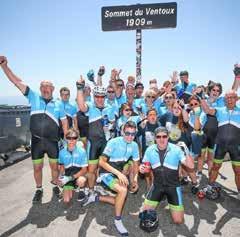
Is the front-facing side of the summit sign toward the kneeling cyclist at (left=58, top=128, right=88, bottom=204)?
yes

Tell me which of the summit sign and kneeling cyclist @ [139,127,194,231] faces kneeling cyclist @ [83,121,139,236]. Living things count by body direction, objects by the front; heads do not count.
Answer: the summit sign

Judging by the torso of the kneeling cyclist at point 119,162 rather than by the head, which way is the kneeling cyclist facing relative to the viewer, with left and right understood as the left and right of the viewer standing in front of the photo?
facing the viewer and to the right of the viewer

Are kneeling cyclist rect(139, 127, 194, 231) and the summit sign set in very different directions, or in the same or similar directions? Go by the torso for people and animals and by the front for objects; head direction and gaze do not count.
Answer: same or similar directions

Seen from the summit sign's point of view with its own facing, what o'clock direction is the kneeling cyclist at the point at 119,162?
The kneeling cyclist is roughly at 12 o'clock from the summit sign.

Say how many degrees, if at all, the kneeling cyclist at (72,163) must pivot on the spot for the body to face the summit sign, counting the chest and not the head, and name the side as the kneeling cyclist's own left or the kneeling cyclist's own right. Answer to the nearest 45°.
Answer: approximately 135° to the kneeling cyclist's own left

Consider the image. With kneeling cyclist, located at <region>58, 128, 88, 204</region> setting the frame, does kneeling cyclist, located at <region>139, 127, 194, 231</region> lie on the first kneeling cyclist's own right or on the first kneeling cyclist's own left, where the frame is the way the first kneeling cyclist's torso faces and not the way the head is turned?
on the first kneeling cyclist's own left

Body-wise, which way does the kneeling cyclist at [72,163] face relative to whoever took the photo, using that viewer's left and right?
facing the viewer

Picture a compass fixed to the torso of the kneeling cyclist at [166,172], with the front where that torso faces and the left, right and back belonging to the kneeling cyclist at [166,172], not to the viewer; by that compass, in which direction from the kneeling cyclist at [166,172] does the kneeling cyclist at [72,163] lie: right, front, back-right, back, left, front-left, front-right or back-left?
right

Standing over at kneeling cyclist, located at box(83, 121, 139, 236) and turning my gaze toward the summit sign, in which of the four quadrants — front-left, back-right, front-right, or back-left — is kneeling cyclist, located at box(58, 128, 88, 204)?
front-left

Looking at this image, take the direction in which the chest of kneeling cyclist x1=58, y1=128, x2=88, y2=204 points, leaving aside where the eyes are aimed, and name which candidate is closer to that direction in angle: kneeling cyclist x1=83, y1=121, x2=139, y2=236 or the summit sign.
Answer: the kneeling cyclist x1=83, y1=121, x2=139, y2=236

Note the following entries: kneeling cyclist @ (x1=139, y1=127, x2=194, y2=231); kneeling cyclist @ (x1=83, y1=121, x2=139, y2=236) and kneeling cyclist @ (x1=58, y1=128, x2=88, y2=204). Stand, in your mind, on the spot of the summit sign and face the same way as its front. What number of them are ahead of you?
3

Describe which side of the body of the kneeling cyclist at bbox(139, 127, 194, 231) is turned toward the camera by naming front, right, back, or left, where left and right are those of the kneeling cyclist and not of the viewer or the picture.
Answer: front
